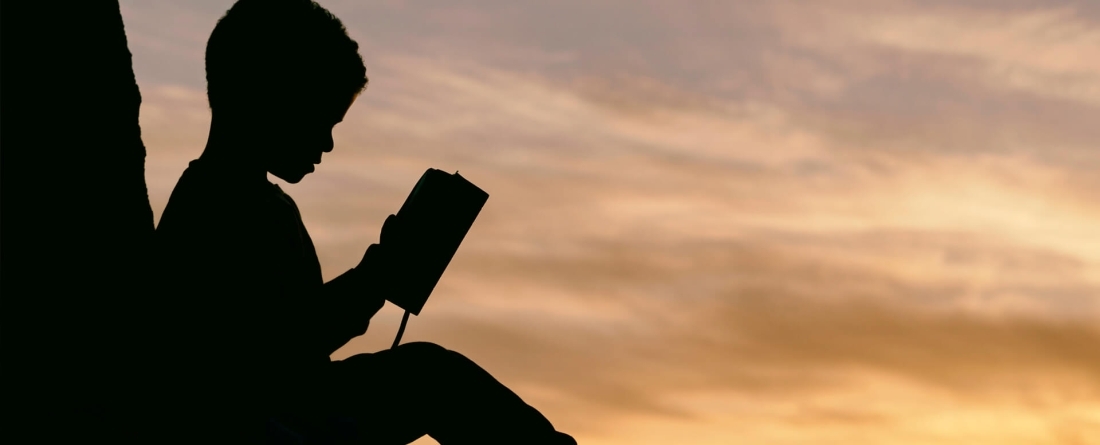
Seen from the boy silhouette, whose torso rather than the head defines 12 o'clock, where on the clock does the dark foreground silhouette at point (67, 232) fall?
The dark foreground silhouette is roughly at 6 o'clock from the boy silhouette.

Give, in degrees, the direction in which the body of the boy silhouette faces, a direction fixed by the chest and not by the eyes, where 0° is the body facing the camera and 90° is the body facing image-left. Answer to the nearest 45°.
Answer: approximately 270°
